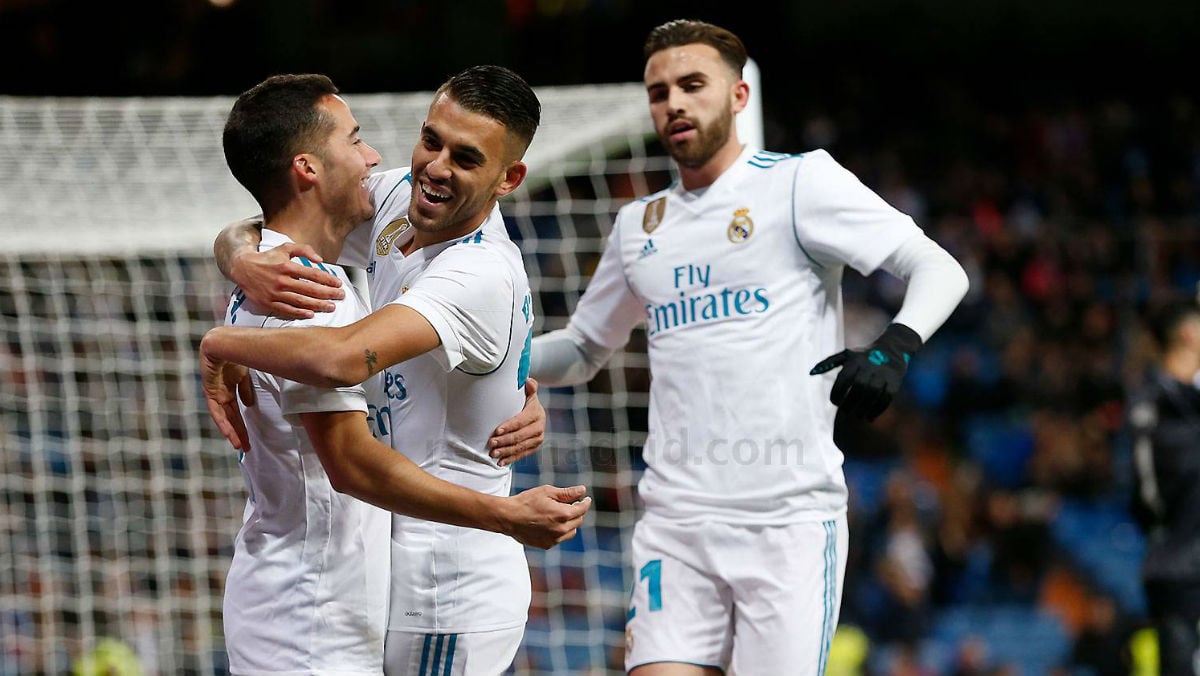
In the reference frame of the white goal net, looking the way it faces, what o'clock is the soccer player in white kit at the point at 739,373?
The soccer player in white kit is roughly at 11 o'clock from the white goal net.

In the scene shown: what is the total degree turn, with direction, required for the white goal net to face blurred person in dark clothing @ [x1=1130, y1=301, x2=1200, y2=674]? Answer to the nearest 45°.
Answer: approximately 45° to its left

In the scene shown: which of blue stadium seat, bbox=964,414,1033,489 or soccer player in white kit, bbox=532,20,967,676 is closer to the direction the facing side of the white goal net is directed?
the soccer player in white kit

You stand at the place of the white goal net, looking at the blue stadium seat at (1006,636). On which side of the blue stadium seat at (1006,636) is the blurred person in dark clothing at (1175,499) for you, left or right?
right

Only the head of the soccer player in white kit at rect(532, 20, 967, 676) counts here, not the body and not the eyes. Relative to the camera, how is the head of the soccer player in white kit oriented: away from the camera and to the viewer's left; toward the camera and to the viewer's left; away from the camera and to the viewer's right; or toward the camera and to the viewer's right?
toward the camera and to the viewer's left

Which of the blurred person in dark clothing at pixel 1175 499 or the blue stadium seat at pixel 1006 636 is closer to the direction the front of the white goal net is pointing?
the blurred person in dark clothing

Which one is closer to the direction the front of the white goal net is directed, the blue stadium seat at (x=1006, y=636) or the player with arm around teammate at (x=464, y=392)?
the player with arm around teammate

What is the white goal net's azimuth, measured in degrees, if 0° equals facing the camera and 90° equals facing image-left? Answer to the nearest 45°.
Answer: approximately 0°
